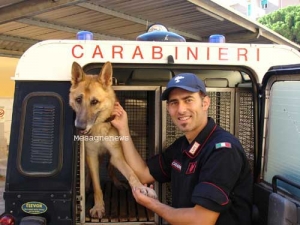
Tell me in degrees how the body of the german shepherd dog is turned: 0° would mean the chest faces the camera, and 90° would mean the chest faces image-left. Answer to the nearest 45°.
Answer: approximately 0°

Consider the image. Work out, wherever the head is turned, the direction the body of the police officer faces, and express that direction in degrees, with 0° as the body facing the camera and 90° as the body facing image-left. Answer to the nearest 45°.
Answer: approximately 45°

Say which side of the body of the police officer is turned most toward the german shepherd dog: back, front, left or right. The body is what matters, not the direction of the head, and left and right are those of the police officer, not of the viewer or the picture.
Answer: right

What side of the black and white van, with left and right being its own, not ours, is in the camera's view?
back
